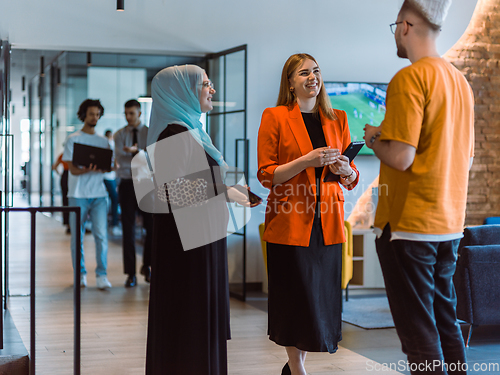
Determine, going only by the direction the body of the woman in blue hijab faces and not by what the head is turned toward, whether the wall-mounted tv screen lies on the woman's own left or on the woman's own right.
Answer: on the woman's own left

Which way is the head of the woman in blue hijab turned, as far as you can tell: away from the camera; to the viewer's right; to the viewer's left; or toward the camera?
to the viewer's right

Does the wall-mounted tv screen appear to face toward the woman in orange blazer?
yes

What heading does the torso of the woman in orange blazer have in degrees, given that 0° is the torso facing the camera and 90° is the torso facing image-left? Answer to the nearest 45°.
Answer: approximately 315°

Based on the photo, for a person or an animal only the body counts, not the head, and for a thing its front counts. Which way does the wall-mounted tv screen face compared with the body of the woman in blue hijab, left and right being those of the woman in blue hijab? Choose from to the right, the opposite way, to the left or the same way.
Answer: to the right

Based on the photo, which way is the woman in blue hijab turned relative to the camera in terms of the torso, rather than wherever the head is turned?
to the viewer's right

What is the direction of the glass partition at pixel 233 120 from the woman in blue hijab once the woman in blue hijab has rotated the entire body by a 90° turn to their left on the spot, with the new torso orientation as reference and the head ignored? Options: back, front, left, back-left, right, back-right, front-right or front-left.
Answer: front

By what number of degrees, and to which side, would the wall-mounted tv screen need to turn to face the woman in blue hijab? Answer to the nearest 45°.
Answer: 0° — it already faces them

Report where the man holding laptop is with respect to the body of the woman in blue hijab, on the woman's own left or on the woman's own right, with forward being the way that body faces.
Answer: on the woman's own left
